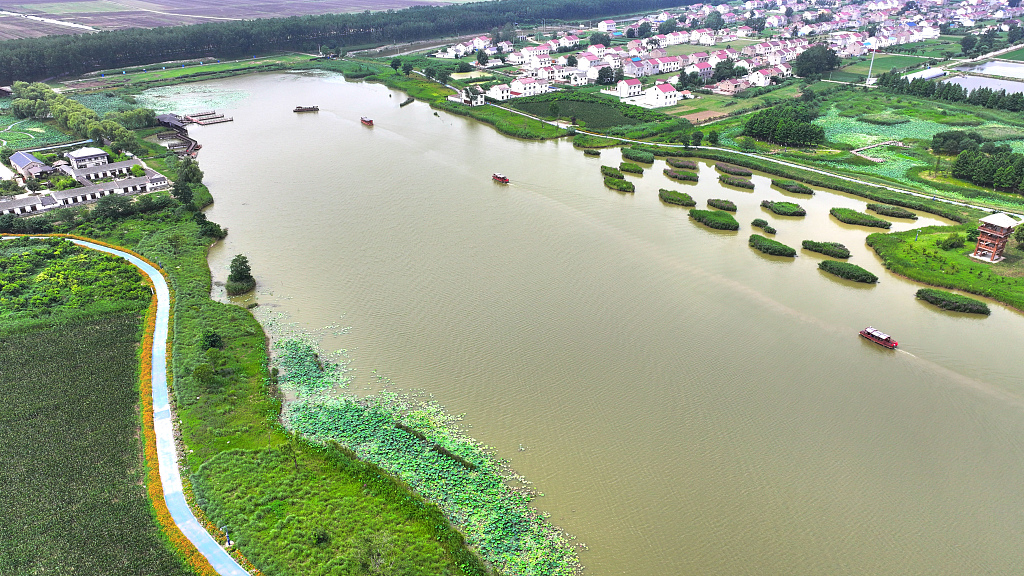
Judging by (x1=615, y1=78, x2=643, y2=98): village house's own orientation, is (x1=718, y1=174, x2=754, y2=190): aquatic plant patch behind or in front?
in front

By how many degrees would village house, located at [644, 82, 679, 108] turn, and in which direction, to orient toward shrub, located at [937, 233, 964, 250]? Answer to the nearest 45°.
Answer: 0° — it already faces it

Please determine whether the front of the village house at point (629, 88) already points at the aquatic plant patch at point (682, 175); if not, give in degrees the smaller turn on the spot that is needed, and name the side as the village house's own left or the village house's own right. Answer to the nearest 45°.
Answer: approximately 45° to the village house's own right

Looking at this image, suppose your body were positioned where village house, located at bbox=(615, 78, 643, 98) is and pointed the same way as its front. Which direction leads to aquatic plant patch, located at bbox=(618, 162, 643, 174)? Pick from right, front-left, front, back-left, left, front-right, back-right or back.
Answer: front-right

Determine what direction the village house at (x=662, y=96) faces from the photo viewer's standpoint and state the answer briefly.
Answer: facing the viewer and to the right of the viewer

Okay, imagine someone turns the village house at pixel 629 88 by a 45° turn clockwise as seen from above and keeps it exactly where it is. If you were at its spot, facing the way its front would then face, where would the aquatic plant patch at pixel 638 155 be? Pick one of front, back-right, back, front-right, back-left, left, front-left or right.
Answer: front

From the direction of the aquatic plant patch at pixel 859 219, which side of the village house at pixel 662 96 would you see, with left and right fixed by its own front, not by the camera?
front

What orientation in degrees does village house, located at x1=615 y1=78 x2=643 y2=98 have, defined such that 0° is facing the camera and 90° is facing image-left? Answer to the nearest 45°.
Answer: approximately 315°

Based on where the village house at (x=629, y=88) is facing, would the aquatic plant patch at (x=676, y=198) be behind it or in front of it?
in front

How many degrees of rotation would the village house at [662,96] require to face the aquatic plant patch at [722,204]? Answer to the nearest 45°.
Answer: approximately 45° to its right

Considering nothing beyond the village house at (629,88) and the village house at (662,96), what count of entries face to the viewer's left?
0

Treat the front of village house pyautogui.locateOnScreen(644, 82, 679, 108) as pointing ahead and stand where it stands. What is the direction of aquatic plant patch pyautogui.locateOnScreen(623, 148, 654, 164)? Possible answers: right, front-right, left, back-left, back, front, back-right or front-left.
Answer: front-right
